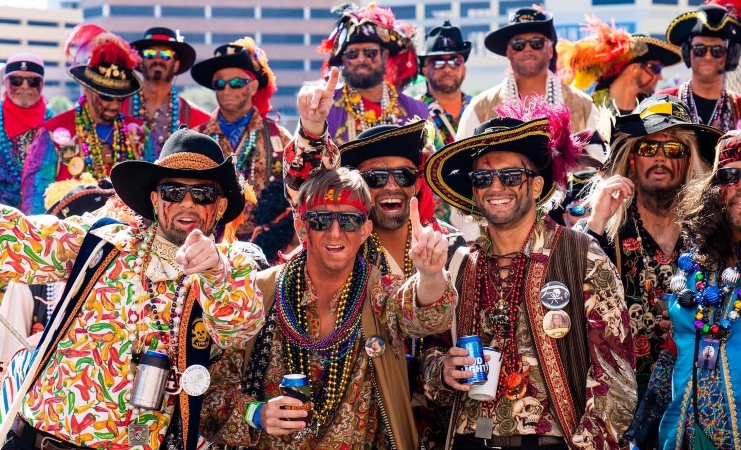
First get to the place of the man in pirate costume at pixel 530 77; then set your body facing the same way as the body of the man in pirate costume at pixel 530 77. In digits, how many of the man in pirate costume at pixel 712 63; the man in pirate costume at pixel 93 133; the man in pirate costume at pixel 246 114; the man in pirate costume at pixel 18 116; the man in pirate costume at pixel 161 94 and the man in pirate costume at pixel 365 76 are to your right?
5

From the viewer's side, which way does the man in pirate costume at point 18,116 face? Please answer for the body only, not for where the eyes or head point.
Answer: toward the camera

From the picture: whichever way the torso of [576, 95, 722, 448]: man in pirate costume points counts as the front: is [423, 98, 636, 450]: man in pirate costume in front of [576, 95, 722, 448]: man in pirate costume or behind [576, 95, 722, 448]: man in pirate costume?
in front

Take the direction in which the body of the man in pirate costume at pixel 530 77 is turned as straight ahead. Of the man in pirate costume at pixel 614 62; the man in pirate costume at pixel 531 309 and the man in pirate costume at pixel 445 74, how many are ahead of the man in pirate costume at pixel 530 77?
1

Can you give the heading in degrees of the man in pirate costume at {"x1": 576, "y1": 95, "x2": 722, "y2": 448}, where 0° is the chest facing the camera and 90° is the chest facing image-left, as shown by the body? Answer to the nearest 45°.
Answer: approximately 0°

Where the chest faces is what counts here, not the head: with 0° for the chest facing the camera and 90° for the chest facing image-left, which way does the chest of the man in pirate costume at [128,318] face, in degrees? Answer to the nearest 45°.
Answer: approximately 0°

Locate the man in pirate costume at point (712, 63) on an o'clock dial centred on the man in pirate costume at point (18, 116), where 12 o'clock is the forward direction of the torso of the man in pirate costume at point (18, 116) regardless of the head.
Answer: the man in pirate costume at point (712, 63) is roughly at 10 o'clock from the man in pirate costume at point (18, 116).

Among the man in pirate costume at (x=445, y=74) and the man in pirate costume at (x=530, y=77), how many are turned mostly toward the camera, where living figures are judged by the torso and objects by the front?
2

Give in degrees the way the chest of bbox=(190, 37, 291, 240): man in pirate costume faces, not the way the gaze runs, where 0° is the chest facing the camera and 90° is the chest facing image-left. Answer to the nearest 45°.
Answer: approximately 45°
